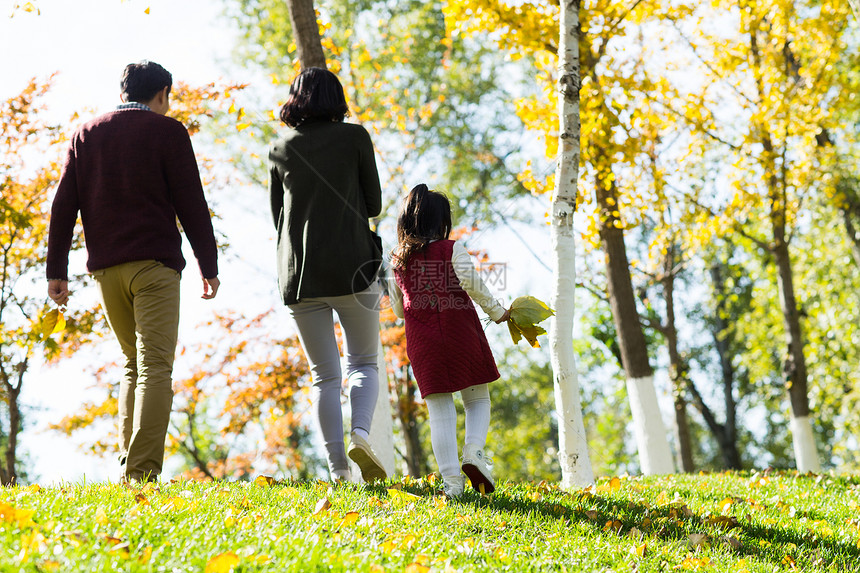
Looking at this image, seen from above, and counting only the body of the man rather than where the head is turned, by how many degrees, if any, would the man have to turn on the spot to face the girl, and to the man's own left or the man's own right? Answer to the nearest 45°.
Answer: approximately 90° to the man's own right

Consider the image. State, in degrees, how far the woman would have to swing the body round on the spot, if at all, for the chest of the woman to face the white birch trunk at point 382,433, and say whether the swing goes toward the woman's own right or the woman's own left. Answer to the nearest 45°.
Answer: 0° — they already face it

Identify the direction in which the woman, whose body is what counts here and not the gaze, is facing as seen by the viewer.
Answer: away from the camera

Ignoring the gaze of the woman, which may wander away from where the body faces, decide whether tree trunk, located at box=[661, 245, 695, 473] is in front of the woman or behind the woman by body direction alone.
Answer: in front

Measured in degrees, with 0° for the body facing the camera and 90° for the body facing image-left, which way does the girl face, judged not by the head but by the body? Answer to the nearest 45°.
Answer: approximately 180°

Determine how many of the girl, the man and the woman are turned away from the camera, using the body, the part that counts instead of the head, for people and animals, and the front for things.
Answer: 3

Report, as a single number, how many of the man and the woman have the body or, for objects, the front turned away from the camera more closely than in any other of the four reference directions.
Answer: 2

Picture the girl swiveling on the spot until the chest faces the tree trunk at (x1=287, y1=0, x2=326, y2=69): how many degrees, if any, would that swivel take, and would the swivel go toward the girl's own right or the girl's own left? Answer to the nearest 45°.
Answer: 0° — they already face it

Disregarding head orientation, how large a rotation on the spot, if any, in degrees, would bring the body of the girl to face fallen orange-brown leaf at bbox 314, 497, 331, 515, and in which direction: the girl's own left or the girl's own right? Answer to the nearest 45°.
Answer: approximately 135° to the girl's own left

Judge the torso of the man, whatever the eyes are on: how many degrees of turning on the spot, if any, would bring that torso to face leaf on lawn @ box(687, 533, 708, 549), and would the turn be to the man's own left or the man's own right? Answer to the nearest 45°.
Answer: approximately 135° to the man's own right

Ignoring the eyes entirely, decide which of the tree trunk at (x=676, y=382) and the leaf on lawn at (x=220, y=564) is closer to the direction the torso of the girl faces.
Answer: the tree trunk

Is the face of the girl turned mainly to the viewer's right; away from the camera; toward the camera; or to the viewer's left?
away from the camera

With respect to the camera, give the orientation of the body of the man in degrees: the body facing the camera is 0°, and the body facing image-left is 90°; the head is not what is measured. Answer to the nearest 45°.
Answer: approximately 180°

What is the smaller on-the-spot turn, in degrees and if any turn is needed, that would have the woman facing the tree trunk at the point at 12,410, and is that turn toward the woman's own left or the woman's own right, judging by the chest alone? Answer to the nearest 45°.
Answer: approximately 45° to the woman's own left
